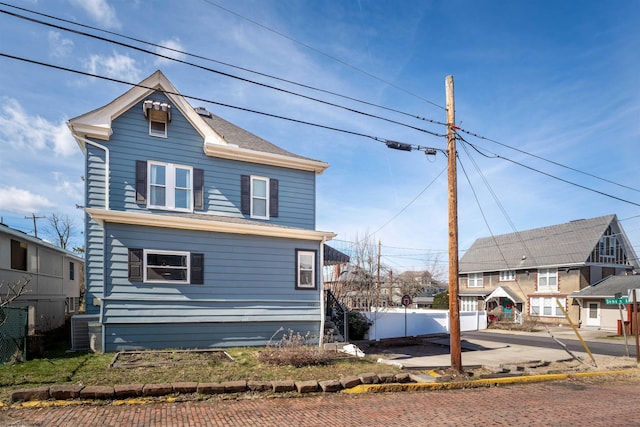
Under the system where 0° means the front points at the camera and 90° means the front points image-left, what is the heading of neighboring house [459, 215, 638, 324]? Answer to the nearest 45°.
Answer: approximately 45°
